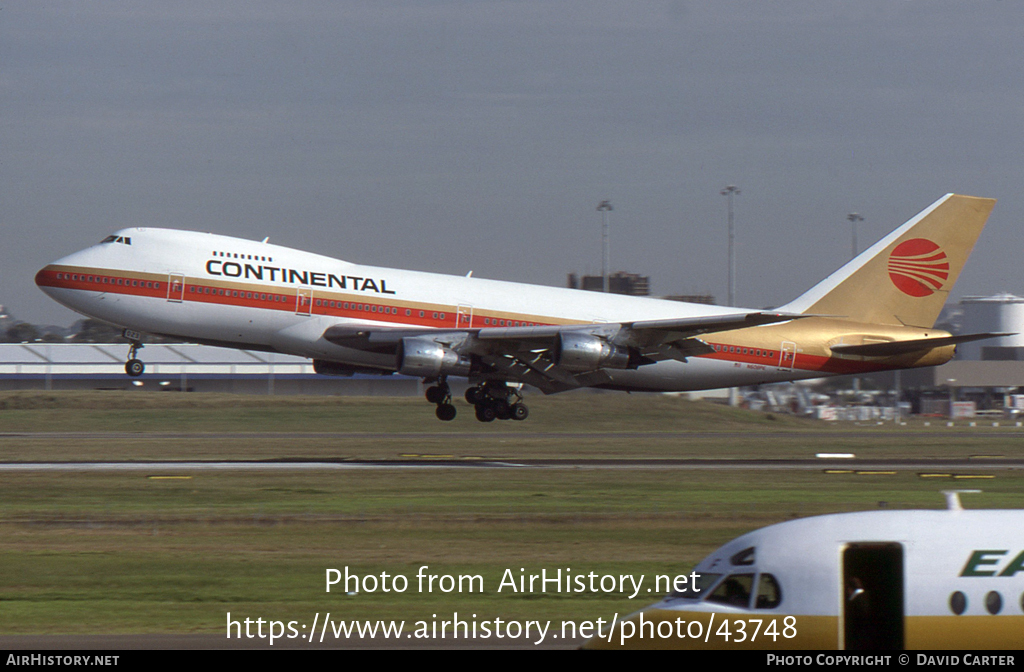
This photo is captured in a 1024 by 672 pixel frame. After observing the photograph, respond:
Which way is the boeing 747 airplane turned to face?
to the viewer's left
